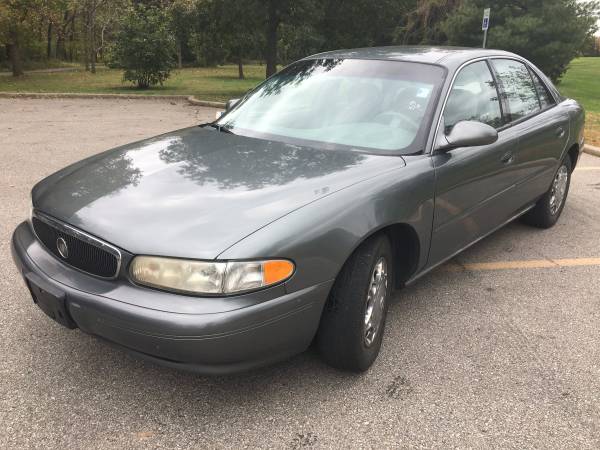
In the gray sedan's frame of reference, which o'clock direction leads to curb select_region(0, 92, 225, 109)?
The curb is roughly at 4 o'clock from the gray sedan.

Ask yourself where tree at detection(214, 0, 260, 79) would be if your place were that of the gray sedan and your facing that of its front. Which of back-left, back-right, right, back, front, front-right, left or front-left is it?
back-right

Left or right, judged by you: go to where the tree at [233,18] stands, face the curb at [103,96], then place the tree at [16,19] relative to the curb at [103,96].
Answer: right

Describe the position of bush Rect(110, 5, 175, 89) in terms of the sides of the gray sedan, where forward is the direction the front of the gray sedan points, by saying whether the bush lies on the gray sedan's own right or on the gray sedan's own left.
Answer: on the gray sedan's own right

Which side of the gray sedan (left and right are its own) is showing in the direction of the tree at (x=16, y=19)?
right
